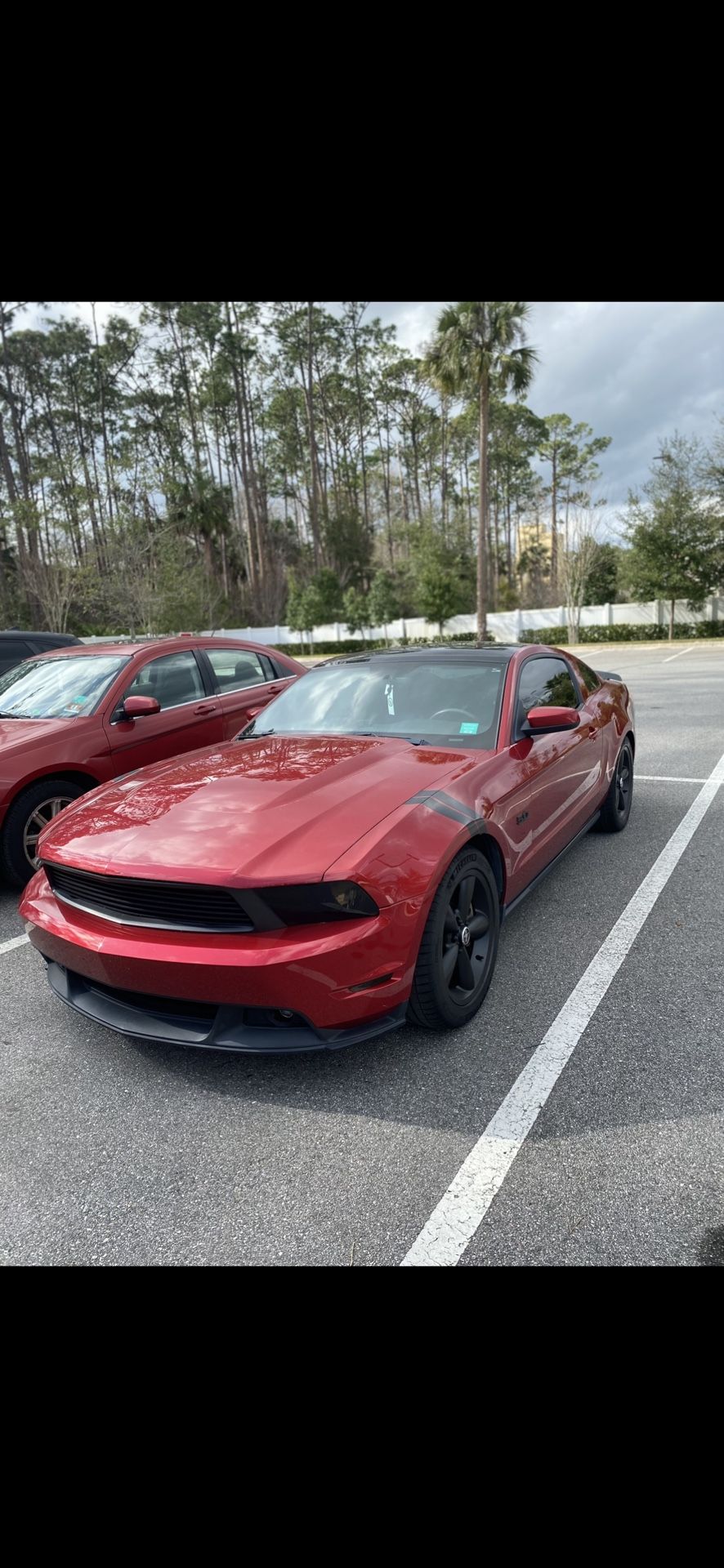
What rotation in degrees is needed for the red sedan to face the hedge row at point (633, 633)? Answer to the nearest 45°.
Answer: approximately 180°

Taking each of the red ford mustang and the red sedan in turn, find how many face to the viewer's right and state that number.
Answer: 0

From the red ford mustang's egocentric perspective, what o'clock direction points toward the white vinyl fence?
The white vinyl fence is roughly at 5 o'clock from the red ford mustang.

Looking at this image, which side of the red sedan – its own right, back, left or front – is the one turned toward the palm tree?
back

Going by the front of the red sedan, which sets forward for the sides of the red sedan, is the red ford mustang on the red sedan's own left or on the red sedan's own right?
on the red sedan's own left

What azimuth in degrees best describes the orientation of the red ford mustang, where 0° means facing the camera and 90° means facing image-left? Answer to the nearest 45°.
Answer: approximately 45°
